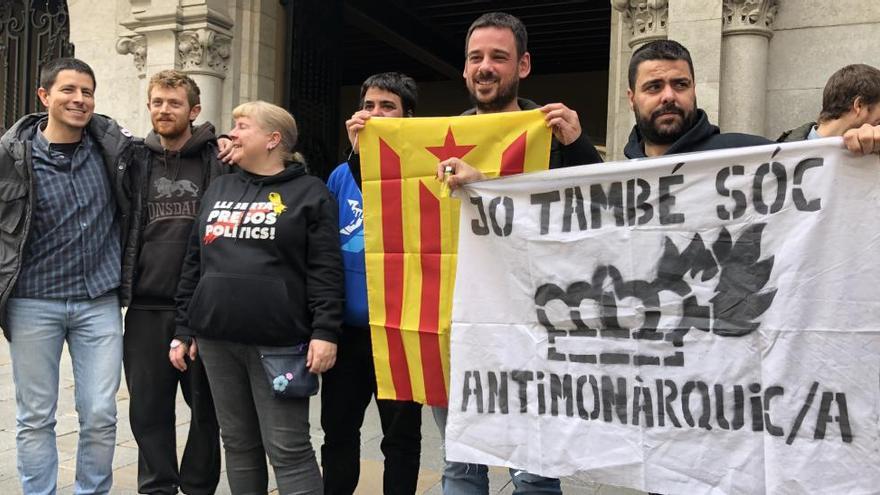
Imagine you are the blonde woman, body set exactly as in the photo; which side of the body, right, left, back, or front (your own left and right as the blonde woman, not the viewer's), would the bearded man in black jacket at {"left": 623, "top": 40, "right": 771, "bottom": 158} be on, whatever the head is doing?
left

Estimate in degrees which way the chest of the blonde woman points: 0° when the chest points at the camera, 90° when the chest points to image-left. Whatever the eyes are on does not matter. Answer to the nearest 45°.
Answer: approximately 45°

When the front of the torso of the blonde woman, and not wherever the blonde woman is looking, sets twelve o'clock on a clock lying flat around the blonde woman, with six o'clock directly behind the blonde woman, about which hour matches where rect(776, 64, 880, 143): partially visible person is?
The partially visible person is roughly at 8 o'clock from the blonde woman.

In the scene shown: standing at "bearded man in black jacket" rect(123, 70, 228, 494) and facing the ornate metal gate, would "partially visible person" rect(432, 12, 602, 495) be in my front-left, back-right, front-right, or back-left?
back-right

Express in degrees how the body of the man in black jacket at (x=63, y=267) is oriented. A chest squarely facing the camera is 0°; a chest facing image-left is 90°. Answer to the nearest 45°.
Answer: approximately 0°

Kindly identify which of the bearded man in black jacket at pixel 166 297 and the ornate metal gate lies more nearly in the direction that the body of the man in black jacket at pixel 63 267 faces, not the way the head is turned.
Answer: the bearded man in black jacket

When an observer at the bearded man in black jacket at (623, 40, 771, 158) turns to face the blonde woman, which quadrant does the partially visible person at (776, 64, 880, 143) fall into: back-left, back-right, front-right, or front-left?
back-right

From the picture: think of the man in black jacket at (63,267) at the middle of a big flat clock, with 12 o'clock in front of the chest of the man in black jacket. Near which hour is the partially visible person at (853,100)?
The partially visible person is roughly at 10 o'clock from the man in black jacket.

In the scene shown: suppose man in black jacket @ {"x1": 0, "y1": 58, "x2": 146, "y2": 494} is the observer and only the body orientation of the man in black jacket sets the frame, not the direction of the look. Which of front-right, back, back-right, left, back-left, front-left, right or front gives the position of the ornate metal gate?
back

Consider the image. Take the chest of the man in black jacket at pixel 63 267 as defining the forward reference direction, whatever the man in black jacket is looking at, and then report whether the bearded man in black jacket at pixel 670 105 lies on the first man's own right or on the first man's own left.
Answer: on the first man's own left

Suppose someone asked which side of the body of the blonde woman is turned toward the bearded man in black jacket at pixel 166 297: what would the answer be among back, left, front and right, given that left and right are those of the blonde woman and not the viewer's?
right
